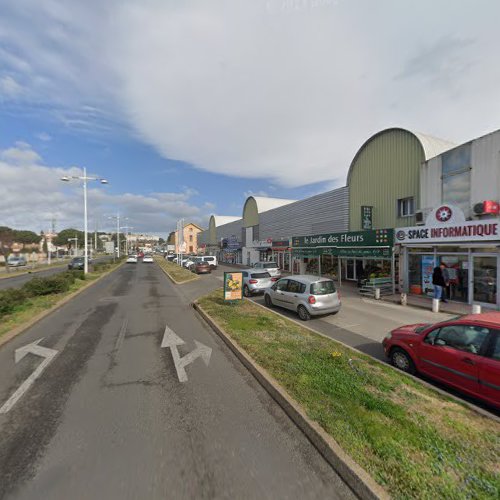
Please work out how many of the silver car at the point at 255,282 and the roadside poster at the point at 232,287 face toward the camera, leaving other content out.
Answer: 1

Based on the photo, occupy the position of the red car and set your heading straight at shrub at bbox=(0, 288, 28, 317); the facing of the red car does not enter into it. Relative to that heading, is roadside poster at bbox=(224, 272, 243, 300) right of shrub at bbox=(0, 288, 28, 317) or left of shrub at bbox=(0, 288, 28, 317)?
right

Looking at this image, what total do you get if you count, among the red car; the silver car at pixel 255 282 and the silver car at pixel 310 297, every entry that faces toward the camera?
0

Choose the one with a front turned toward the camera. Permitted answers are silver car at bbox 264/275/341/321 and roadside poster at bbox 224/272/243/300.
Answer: the roadside poster

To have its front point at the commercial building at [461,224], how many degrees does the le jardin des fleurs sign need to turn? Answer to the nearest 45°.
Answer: approximately 90° to its left

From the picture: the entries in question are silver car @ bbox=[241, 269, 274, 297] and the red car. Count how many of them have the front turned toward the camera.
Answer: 0

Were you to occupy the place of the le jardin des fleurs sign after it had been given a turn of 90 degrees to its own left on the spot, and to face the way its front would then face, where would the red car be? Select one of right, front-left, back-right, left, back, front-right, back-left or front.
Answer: front-right

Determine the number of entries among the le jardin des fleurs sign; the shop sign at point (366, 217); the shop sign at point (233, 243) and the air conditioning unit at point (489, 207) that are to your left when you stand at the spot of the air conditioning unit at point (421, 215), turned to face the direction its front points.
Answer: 1

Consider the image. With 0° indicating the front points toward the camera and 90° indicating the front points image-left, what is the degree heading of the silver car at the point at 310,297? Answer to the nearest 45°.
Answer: approximately 135°

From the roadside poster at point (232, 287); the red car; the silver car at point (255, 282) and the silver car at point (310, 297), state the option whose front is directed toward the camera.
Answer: the roadside poster

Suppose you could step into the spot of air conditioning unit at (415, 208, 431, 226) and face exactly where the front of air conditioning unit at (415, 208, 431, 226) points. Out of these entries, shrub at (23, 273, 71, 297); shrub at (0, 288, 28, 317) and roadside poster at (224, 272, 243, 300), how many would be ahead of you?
3

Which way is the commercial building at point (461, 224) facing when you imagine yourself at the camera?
facing the viewer and to the left of the viewer

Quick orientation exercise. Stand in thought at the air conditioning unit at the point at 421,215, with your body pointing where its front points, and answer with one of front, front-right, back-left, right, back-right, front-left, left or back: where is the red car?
front-left

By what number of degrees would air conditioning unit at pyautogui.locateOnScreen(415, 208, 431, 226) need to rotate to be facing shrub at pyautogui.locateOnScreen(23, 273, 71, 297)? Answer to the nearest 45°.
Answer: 0° — it already faces it

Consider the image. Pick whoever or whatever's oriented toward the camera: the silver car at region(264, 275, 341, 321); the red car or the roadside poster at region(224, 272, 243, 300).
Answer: the roadside poster

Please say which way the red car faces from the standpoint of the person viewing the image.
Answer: facing away from the viewer and to the left of the viewer

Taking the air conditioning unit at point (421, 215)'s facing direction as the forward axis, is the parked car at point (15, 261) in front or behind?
in front
